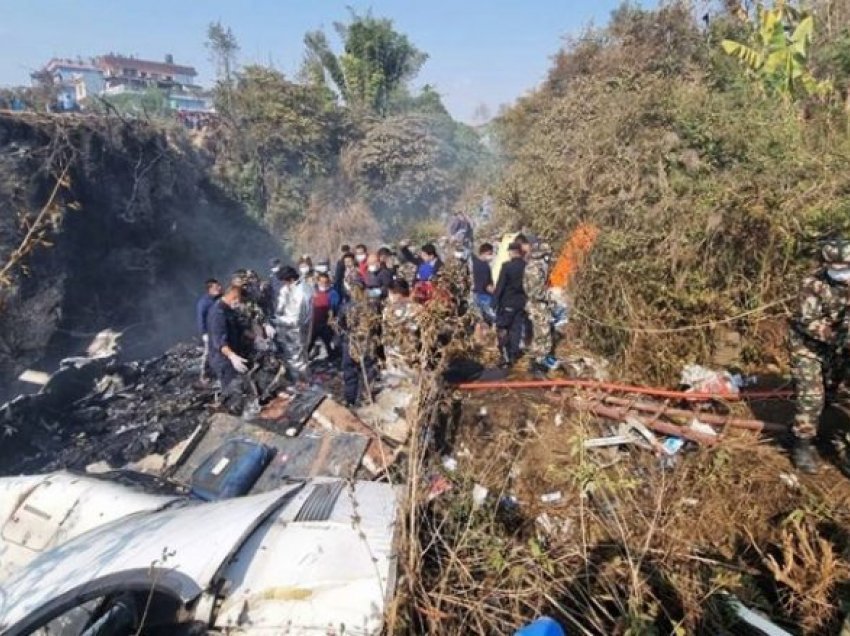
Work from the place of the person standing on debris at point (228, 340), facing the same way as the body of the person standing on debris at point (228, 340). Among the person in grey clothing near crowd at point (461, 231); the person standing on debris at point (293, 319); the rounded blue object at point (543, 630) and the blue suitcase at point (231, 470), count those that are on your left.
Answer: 2

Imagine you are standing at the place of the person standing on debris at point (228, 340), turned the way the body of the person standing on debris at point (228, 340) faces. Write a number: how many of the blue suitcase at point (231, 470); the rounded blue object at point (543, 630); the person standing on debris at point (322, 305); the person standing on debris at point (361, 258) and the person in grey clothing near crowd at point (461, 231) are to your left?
3

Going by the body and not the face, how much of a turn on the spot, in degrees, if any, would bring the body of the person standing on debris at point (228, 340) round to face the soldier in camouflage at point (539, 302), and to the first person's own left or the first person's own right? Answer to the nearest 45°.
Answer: approximately 45° to the first person's own left

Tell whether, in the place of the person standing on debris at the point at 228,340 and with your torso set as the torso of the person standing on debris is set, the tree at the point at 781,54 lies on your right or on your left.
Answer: on your left

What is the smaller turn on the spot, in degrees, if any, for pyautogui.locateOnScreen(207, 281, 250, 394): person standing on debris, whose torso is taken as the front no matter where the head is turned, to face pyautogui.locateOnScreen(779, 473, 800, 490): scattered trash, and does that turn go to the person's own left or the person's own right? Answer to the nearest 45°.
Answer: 0° — they already face it

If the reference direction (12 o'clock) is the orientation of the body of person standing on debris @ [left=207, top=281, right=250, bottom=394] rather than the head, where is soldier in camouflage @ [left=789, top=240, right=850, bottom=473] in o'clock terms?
The soldier in camouflage is roughly at 12 o'clock from the person standing on debris.

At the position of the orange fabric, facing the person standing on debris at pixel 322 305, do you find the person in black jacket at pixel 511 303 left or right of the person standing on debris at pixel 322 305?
left

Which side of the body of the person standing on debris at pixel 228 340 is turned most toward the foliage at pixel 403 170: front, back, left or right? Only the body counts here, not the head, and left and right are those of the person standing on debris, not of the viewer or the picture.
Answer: left

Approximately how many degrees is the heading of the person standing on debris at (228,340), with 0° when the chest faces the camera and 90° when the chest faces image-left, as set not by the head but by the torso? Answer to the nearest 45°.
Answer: approximately 315°

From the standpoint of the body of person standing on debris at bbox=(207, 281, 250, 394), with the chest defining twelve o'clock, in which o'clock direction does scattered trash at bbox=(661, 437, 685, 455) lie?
The scattered trash is roughly at 12 o'clock from the person standing on debris.

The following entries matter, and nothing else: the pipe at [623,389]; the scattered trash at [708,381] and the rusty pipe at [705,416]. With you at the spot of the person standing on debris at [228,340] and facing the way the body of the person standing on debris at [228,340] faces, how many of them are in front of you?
3

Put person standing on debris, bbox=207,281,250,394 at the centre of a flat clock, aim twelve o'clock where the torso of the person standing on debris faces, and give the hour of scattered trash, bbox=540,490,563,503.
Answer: The scattered trash is roughly at 12 o'clock from the person standing on debris.

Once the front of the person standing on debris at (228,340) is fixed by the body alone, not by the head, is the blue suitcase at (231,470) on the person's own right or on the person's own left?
on the person's own right

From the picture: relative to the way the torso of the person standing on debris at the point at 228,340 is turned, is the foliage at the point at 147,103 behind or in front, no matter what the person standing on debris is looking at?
behind

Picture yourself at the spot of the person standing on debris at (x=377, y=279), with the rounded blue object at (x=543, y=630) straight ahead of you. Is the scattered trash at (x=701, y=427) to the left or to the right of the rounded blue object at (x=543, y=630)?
left

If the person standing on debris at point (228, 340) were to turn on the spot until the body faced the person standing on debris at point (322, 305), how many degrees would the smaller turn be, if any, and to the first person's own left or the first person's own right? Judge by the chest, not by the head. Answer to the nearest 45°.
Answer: approximately 90° to the first person's own left

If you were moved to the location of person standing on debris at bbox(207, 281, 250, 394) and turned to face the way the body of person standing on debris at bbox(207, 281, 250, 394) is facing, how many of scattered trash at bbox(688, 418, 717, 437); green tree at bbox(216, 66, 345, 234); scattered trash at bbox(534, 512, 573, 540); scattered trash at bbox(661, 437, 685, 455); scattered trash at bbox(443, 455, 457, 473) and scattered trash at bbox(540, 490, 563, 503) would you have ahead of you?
5
